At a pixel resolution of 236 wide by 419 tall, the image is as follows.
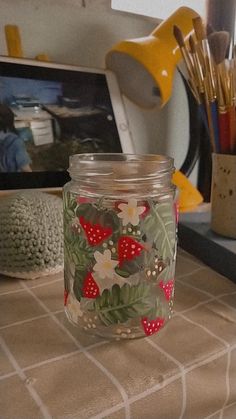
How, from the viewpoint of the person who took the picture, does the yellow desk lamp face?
facing the viewer and to the left of the viewer
